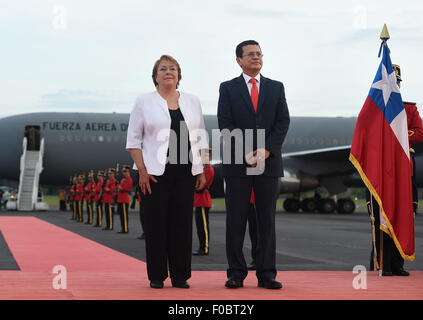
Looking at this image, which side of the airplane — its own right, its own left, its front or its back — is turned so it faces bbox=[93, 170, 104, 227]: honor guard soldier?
left

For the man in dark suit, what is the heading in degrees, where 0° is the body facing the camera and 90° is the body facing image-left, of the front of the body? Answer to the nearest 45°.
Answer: approximately 0°

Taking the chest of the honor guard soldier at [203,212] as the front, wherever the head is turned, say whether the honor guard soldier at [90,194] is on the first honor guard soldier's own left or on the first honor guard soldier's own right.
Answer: on the first honor guard soldier's own right

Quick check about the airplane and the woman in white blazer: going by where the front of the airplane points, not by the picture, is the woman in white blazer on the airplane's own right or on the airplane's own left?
on the airplane's own left

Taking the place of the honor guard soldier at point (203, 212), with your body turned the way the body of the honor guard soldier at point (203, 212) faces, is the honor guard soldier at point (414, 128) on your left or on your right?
on your left

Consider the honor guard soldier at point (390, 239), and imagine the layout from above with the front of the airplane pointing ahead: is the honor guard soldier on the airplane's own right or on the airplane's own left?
on the airplane's own left

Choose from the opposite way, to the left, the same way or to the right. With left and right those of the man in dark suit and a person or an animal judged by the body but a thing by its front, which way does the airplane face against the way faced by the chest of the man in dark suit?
to the right
